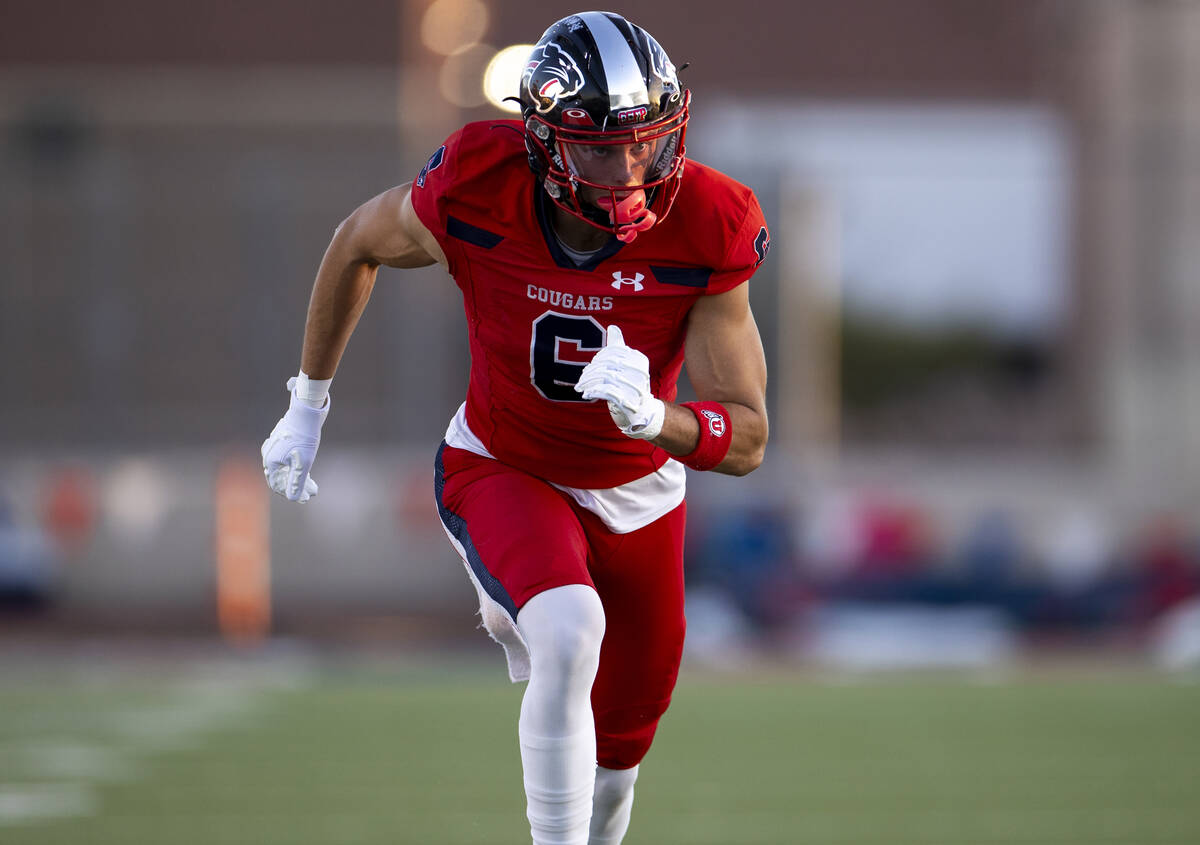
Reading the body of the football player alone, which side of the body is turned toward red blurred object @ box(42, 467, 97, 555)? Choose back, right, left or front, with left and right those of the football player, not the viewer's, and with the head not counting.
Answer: back

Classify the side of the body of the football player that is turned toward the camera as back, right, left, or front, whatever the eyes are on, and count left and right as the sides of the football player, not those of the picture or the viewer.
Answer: front

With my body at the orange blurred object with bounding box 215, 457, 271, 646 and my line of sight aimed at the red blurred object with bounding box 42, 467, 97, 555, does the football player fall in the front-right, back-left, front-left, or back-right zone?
back-left

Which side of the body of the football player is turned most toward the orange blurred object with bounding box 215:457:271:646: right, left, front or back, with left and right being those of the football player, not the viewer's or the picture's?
back

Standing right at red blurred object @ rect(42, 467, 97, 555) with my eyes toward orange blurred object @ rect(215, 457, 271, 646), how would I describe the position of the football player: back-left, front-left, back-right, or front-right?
front-right
